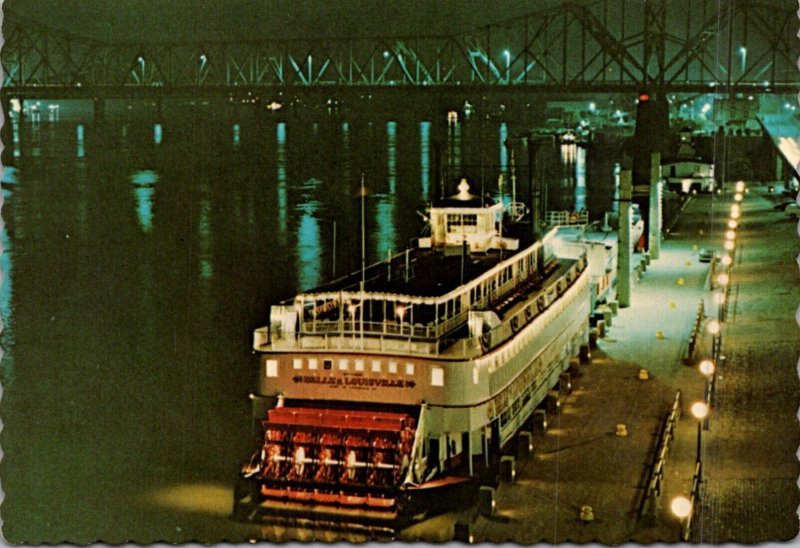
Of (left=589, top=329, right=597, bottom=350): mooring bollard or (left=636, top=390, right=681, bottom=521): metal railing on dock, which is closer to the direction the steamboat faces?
the mooring bollard

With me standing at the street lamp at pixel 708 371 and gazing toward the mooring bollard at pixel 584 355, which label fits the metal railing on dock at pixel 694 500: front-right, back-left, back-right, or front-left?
back-left

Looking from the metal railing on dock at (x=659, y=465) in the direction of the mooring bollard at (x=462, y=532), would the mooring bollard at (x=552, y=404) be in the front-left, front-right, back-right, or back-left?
back-right

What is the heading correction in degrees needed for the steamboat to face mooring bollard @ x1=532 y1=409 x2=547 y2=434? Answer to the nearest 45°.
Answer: approximately 135° to its right

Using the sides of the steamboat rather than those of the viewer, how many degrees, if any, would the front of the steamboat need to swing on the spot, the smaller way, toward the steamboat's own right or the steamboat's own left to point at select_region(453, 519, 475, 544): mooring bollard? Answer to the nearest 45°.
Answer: approximately 135° to the steamboat's own right

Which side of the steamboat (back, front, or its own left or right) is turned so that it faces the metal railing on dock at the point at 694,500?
right

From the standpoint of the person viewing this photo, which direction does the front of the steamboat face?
facing away from the viewer and to the right of the viewer
